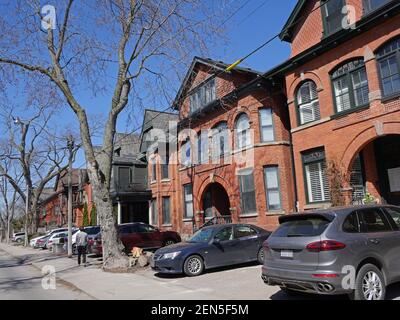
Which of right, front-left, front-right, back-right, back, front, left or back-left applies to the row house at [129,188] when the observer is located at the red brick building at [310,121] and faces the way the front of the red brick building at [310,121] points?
right

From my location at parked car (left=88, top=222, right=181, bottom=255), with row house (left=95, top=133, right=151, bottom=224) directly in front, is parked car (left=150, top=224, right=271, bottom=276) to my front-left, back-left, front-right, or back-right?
back-right

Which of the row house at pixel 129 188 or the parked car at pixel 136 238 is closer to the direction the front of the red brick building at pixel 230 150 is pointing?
the parked car

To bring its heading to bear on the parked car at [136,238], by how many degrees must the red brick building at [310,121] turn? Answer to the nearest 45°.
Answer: approximately 45° to its right

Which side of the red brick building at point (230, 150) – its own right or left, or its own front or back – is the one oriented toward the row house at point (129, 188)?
right

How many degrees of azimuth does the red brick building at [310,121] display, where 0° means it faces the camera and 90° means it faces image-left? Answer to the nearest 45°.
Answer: approximately 45°

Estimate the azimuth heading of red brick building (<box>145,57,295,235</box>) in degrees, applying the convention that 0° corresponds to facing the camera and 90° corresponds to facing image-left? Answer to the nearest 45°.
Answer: approximately 45°

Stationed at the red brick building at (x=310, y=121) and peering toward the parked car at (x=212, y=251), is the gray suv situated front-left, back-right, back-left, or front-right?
front-left
